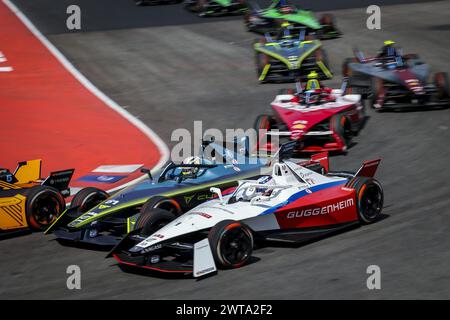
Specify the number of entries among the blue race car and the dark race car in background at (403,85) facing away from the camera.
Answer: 0

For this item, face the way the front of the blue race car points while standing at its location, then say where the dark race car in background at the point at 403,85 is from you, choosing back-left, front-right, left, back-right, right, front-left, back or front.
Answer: back

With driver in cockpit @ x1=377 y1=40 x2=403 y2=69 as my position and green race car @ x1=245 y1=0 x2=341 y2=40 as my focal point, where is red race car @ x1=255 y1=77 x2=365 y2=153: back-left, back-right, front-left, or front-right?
back-left

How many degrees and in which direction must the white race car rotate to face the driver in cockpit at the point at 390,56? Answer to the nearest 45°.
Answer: approximately 135° to its right

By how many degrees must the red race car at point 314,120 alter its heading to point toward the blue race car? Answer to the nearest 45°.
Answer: approximately 45° to its right

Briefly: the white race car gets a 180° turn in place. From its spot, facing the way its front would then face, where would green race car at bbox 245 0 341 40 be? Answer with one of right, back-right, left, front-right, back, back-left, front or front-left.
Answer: front-left

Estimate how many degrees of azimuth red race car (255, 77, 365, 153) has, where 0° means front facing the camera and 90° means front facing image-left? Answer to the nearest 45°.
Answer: approximately 0°

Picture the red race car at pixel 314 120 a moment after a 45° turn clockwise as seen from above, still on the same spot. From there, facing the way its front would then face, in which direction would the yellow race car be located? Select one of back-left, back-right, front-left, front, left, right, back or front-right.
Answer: front

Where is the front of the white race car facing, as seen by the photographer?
facing the viewer and to the left of the viewer
